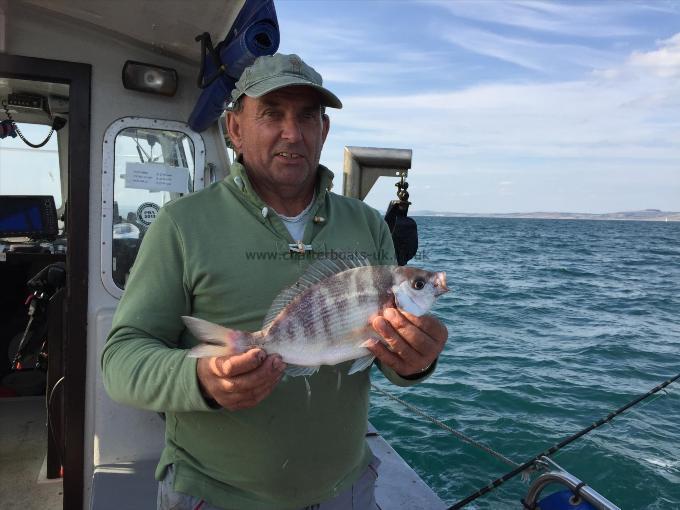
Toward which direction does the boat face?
away from the camera
